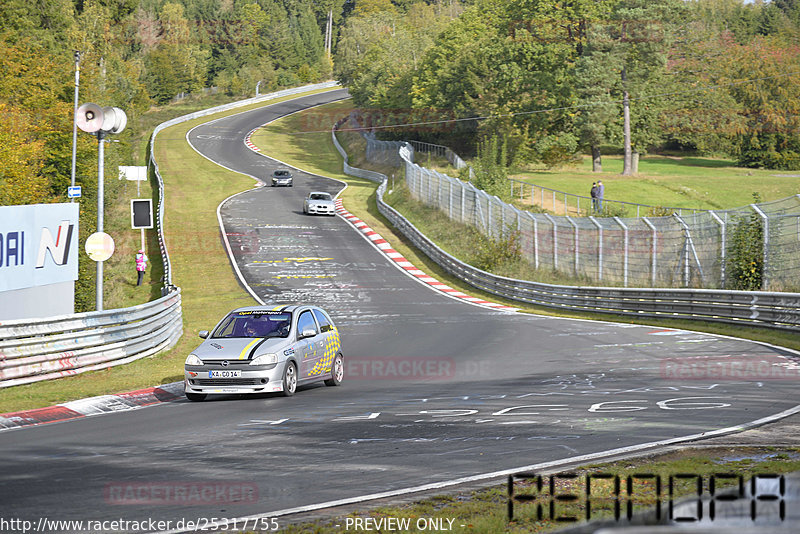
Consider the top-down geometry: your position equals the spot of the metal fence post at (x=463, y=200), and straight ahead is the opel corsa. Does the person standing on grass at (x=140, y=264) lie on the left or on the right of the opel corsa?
right

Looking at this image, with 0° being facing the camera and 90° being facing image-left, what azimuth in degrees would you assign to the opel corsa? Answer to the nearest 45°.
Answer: approximately 45°

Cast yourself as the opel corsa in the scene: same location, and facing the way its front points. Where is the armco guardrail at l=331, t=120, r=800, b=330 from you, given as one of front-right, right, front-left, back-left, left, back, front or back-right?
back

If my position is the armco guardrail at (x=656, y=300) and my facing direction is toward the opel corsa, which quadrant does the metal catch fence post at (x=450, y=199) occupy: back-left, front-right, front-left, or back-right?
back-right

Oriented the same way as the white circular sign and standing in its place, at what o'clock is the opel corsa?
The opel corsa is roughly at 11 o'clock from the white circular sign.

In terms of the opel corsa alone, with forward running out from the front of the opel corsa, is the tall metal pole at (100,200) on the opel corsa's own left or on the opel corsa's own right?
on the opel corsa's own right

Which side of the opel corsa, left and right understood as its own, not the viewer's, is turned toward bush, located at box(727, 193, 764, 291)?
back

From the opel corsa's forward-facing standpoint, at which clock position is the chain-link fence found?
The chain-link fence is roughly at 6 o'clock from the opel corsa.

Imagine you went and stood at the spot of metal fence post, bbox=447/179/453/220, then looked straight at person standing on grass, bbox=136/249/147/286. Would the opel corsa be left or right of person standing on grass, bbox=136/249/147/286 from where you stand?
left
